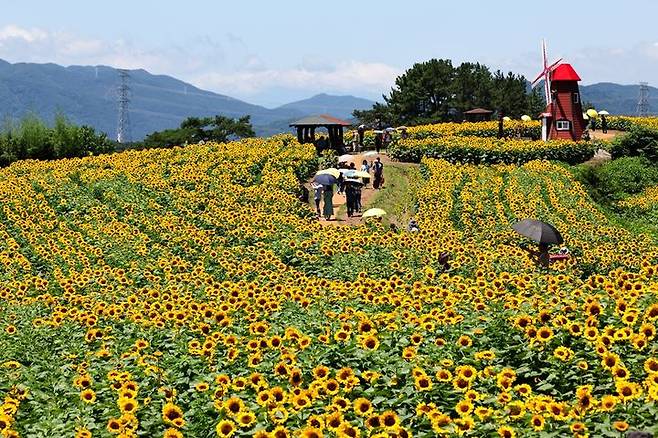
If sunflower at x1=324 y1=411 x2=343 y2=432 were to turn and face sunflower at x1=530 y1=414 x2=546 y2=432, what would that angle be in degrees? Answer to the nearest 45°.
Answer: approximately 90° to its left

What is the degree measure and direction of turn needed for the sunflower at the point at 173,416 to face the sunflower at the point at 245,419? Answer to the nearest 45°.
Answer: approximately 45° to its left

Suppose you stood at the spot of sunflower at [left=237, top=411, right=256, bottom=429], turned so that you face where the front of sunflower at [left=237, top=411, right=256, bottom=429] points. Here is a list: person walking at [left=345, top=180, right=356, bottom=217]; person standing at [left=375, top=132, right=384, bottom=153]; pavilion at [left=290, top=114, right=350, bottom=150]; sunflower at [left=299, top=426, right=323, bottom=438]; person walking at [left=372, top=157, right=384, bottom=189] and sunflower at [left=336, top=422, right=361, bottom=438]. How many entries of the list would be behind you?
4

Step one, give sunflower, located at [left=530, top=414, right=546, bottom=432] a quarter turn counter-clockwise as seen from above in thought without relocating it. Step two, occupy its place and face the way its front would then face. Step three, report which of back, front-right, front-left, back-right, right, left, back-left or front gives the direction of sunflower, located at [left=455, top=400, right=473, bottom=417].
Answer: back-left

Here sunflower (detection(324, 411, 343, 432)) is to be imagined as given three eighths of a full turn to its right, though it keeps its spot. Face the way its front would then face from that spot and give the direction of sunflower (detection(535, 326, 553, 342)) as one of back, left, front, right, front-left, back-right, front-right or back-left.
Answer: right

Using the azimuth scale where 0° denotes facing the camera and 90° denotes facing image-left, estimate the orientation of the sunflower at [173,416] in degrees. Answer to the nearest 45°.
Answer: approximately 0°

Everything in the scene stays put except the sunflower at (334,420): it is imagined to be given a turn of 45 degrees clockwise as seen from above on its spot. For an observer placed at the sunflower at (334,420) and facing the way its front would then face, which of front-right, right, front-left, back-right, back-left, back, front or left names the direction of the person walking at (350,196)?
back-right

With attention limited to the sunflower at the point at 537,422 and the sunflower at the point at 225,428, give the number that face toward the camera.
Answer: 2

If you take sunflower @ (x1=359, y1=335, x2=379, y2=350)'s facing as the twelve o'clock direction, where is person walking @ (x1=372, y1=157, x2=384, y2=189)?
The person walking is roughly at 6 o'clock from the sunflower.

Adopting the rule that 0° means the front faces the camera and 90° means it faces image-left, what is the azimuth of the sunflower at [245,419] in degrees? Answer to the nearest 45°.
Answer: approximately 0°
